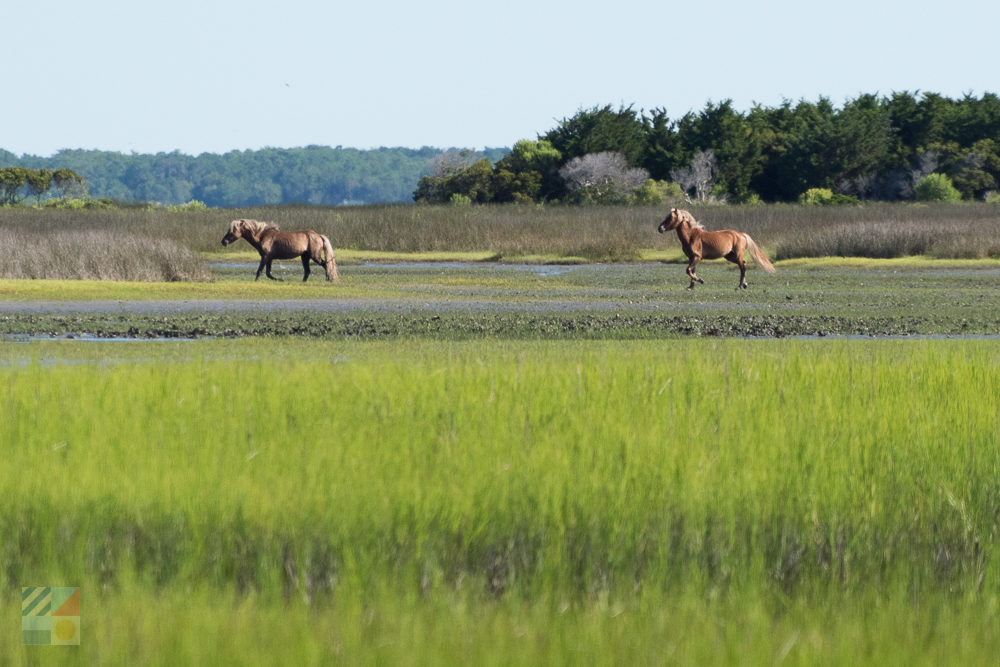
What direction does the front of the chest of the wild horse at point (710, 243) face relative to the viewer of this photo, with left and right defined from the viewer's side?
facing to the left of the viewer

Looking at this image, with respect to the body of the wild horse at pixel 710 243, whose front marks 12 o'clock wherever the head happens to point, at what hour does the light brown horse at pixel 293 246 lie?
The light brown horse is roughly at 12 o'clock from the wild horse.

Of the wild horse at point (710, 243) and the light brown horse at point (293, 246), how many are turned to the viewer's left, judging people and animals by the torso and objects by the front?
2

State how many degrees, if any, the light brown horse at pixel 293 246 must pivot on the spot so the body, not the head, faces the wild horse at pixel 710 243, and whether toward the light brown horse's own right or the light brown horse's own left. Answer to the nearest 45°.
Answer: approximately 180°

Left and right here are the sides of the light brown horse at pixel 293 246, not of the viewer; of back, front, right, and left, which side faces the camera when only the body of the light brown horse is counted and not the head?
left
